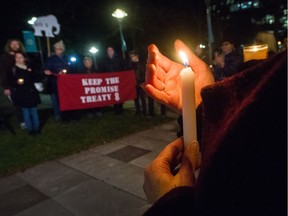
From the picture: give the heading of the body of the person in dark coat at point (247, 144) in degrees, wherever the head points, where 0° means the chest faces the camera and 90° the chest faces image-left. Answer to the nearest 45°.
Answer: approximately 90°

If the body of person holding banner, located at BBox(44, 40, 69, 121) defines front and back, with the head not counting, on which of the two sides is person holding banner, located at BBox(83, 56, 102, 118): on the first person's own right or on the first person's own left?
on the first person's own left

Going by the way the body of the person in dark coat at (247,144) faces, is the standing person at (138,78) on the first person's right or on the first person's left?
on the first person's right

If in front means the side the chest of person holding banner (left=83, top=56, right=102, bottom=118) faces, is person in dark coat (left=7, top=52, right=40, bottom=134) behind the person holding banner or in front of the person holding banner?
in front

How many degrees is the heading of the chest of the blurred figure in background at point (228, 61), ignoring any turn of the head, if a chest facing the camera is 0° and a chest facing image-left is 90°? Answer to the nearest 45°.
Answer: approximately 45°
